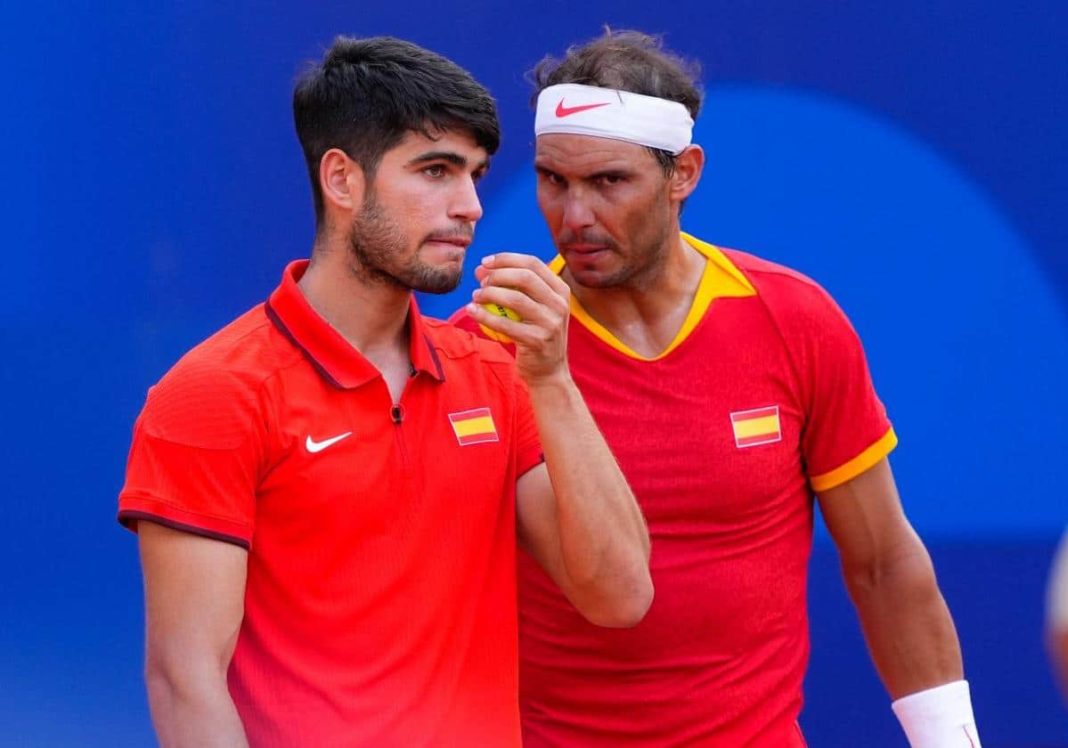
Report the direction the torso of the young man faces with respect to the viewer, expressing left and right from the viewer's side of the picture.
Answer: facing the viewer and to the right of the viewer
